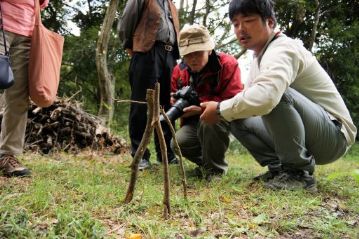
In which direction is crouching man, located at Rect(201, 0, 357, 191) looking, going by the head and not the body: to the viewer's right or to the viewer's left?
to the viewer's left

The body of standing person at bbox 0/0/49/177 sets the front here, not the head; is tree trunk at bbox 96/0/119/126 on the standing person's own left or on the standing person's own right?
on the standing person's own left

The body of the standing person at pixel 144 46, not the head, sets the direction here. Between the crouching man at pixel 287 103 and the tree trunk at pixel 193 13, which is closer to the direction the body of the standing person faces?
the crouching man

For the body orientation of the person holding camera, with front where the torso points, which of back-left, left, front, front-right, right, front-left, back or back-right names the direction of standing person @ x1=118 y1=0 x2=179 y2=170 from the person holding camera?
right

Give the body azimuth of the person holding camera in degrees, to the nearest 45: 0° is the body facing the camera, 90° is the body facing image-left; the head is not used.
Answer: approximately 45°

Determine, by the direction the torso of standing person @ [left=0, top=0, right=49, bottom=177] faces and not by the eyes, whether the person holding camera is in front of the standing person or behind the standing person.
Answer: in front

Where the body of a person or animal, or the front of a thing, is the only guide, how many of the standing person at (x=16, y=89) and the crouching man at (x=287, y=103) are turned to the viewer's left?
1

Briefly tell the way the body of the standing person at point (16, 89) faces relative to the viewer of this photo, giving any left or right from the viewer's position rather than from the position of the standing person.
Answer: facing the viewer and to the right of the viewer

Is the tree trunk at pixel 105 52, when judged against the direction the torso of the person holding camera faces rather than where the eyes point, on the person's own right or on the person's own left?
on the person's own right

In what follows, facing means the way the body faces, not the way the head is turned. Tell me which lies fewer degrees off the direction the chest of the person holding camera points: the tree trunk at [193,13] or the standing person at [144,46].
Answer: the standing person

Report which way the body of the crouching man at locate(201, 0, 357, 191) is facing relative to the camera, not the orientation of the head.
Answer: to the viewer's left

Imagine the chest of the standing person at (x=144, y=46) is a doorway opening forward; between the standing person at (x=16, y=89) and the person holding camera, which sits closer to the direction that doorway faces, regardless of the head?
the person holding camera

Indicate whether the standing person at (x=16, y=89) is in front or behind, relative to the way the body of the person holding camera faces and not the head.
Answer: in front

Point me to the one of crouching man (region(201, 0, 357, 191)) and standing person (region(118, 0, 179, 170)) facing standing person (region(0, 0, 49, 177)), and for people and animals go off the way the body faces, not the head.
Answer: the crouching man

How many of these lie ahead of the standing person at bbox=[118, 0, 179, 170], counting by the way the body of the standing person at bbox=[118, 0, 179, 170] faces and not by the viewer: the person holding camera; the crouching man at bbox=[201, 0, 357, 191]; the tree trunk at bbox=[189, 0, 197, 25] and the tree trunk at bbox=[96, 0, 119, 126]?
2

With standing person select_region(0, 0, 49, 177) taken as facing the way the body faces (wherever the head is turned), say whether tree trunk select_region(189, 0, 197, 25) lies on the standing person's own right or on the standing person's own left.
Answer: on the standing person's own left
